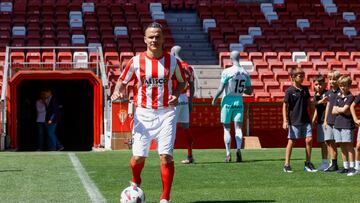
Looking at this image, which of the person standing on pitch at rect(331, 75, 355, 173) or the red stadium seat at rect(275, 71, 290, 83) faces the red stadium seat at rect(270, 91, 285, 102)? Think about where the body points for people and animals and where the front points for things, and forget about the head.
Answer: the red stadium seat at rect(275, 71, 290, 83)

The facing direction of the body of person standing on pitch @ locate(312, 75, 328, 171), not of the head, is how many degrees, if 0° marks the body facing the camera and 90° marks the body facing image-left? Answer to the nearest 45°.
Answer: approximately 45°

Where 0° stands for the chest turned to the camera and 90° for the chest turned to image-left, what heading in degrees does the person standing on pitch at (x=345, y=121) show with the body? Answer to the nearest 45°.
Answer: approximately 45°

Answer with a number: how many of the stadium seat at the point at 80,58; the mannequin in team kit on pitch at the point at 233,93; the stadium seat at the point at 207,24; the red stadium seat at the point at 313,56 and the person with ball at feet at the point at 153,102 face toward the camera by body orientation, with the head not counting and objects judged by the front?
4

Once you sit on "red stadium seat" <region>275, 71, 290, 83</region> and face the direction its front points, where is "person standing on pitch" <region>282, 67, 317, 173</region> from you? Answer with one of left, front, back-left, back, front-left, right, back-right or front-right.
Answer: front

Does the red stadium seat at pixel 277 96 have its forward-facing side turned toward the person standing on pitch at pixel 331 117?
yes

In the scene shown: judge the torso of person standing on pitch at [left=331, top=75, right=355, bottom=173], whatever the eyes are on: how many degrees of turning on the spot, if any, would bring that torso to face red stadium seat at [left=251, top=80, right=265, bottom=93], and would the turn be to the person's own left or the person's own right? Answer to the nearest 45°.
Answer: approximately 135° to the person's own right

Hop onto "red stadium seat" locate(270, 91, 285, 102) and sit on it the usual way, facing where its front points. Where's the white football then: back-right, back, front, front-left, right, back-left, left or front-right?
front

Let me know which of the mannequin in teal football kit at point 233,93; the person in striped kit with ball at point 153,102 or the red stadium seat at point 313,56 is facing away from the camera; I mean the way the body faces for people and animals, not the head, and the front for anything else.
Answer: the mannequin in teal football kit at point 233,93

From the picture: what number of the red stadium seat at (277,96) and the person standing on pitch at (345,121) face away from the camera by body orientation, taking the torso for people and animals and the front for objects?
0

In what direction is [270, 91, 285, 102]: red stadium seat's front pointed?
toward the camera
